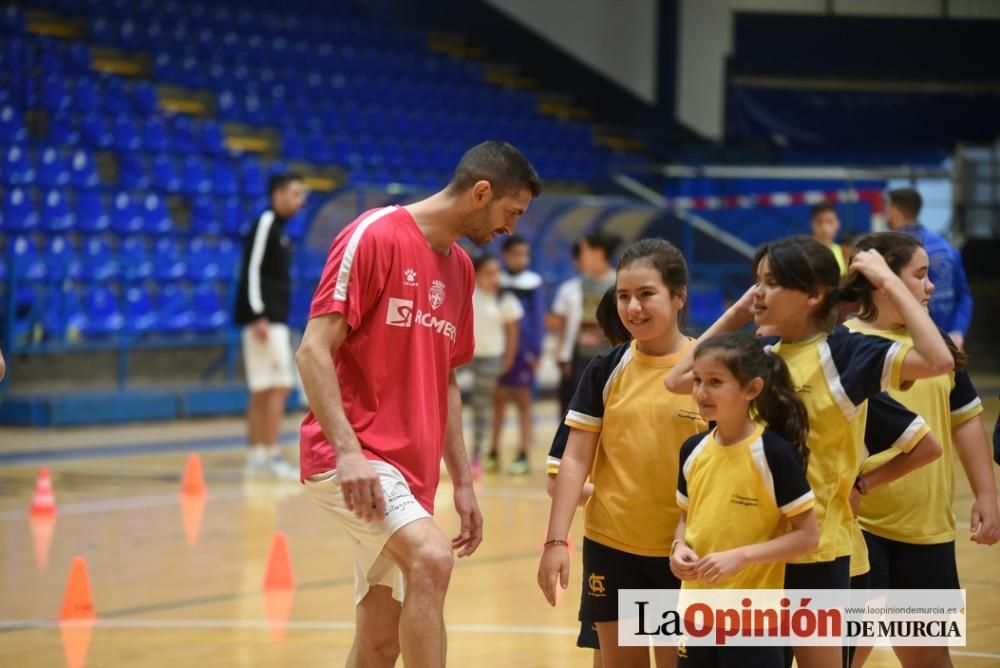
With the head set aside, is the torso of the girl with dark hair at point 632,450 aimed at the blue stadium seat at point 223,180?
no

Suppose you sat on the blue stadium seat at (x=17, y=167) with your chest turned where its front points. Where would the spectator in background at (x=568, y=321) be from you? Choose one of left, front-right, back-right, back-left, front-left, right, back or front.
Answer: front

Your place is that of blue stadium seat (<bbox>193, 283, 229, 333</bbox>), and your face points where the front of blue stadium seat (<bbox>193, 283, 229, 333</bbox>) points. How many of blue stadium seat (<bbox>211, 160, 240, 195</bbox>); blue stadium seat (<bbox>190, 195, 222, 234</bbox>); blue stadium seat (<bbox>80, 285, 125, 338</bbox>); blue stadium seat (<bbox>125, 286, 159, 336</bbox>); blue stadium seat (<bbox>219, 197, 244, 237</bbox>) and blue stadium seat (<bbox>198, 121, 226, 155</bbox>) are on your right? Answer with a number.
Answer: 2

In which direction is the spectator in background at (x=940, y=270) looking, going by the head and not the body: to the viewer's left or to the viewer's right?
to the viewer's left

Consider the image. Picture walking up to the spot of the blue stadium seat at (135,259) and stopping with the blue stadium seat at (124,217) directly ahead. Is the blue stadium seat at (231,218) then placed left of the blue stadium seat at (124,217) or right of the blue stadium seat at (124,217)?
right

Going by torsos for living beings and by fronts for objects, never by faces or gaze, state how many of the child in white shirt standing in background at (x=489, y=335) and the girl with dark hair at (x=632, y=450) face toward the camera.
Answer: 2

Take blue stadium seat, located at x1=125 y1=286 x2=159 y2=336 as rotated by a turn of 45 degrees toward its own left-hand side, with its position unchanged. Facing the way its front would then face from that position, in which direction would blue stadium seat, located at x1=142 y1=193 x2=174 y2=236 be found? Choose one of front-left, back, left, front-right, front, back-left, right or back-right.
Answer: left

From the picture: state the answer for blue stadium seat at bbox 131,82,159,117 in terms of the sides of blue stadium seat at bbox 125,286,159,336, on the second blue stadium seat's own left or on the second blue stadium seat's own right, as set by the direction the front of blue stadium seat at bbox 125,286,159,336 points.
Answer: on the second blue stadium seat's own left

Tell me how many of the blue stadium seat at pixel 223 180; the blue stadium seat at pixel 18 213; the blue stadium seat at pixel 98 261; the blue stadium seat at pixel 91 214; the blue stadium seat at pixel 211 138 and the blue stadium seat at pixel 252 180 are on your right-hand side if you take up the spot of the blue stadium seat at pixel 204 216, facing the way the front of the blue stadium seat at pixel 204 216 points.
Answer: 3

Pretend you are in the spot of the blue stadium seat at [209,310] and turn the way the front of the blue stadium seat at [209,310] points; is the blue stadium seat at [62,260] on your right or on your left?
on your right

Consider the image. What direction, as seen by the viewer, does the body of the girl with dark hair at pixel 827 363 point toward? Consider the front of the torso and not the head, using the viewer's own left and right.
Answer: facing the viewer and to the left of the viewer

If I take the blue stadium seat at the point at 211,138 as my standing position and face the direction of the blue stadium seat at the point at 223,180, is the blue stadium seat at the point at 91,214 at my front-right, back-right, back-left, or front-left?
front-right

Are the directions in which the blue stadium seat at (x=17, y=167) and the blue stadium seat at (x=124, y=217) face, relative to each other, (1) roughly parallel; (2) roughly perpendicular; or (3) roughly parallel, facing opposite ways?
roughly parallel

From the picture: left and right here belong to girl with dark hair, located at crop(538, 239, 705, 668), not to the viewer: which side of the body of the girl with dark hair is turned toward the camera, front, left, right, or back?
front

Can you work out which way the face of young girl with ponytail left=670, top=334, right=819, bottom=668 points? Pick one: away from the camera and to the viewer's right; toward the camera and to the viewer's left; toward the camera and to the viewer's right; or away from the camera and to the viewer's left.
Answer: toward the camera and to the viewer's left

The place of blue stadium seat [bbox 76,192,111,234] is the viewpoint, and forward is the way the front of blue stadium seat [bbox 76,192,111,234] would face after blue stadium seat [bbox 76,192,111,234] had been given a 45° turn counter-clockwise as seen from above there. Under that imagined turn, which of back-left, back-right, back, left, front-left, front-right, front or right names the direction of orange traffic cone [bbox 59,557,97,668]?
right

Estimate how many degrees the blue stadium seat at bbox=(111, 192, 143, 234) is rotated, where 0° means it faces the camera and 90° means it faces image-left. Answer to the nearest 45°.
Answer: approximately 315°
